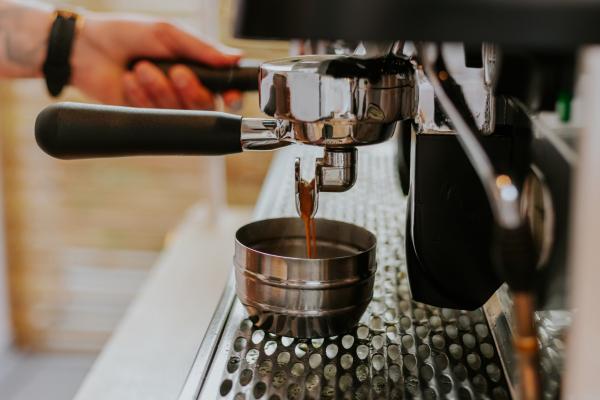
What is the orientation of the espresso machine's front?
to the viewer's left
